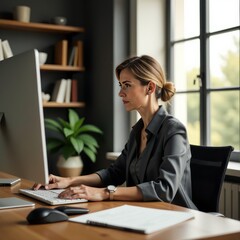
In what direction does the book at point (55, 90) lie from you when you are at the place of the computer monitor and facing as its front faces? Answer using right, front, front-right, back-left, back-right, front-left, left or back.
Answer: front-left

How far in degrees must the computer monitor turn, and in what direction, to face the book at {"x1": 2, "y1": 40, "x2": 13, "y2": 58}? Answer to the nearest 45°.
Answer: approximately 45° to its left

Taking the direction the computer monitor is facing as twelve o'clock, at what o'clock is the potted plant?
The potted plant is roughly at 11 o'clock from the computer monitor.

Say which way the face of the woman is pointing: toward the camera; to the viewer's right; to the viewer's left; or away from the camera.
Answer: to the viewer's left

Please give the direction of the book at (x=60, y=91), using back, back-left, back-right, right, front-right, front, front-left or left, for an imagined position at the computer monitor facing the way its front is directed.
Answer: front-left

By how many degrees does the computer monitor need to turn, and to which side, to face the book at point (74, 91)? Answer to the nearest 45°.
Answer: approximately 45° to its left

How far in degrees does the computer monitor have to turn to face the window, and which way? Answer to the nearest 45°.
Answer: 0° — it already faces it

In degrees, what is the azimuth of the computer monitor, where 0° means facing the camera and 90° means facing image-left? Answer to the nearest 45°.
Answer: approximately 225°

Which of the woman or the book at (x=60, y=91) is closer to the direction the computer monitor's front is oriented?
the woman
